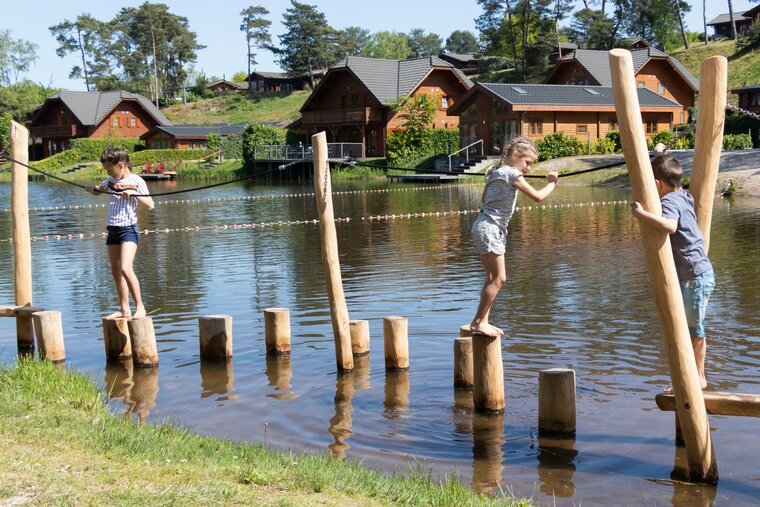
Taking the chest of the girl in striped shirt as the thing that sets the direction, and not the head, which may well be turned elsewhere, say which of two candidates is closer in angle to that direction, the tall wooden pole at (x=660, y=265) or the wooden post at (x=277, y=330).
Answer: the tall wooden pole

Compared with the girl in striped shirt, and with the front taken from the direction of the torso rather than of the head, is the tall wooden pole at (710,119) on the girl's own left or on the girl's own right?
on the girl's own left

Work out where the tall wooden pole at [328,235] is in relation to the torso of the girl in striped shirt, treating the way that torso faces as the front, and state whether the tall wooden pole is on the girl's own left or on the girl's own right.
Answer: on the girl's own left

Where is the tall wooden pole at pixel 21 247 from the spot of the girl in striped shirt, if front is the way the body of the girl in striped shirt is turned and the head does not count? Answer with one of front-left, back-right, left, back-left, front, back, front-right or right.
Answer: right

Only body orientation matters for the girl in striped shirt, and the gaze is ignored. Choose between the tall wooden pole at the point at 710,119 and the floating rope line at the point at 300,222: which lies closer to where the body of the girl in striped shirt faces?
the tall wooden pole

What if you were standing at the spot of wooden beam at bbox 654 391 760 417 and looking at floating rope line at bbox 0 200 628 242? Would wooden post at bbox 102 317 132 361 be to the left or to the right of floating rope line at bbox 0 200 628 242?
left

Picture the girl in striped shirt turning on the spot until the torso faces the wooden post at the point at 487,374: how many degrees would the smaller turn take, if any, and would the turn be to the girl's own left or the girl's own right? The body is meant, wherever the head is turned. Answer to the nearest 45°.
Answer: approximately 90° to the girl's own left
